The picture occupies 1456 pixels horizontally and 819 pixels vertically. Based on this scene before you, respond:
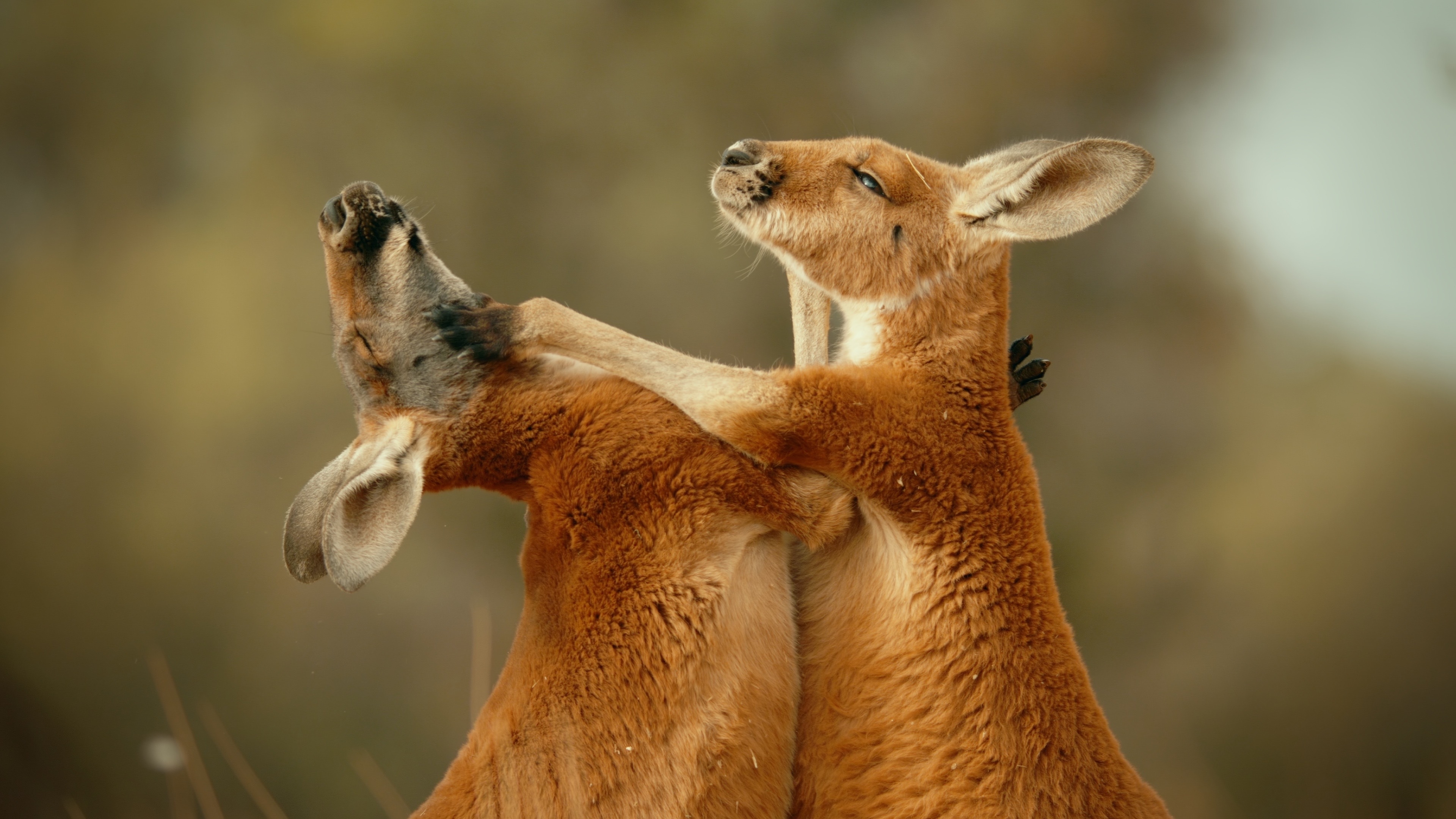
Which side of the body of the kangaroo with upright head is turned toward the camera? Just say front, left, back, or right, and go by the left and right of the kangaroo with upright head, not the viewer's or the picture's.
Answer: left

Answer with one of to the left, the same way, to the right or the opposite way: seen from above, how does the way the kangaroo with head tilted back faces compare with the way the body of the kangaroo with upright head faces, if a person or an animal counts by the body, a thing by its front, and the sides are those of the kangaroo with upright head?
the opposite way

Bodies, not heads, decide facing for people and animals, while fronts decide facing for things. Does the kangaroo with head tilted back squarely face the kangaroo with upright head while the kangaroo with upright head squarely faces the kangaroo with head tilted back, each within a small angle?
yes

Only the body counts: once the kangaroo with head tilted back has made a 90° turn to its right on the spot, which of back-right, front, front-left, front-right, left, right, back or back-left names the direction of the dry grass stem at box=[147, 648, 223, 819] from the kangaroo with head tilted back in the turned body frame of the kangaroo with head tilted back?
back-right

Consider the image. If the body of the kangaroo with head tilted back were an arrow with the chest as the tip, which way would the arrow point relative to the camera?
to the viewer's right
